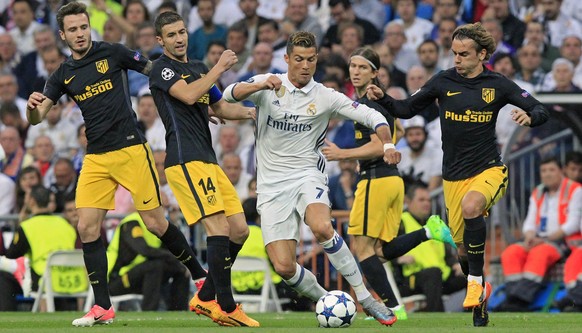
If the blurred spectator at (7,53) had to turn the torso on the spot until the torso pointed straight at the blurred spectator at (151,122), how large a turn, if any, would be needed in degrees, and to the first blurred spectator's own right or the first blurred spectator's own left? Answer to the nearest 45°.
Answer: approximately 45° to the first blurred spectator's own left

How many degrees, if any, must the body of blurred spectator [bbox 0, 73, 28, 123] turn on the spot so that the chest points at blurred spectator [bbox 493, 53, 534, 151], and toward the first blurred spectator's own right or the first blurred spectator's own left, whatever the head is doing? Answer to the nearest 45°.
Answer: approximately 45° to the first blurred spectator's own left

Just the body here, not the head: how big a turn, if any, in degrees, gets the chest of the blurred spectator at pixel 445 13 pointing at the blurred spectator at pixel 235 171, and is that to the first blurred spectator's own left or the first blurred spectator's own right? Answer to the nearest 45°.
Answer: approximately 45° to the first blurred spectator's own right

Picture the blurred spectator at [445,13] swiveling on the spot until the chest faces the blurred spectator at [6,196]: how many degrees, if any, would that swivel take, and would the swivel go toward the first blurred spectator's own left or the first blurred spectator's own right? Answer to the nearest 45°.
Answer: approximately 90° to the first blurred spectator's own right

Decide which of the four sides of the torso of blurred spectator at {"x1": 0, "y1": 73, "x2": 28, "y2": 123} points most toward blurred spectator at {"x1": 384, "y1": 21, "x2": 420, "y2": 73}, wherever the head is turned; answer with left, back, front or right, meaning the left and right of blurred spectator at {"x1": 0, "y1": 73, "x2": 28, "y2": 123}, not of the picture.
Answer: left

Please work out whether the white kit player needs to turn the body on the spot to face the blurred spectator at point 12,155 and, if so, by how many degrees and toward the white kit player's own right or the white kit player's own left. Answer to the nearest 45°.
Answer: approximately 135° to the white kit player's own right

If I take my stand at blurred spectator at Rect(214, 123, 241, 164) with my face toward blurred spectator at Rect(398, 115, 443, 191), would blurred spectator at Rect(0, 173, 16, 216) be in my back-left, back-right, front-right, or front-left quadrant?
back-right

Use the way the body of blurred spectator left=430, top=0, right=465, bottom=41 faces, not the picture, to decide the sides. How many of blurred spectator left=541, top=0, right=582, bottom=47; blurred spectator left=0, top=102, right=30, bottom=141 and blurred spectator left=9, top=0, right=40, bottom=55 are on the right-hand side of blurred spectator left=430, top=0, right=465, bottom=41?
2

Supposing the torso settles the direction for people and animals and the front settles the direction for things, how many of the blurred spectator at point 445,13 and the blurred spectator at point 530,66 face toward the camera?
2
